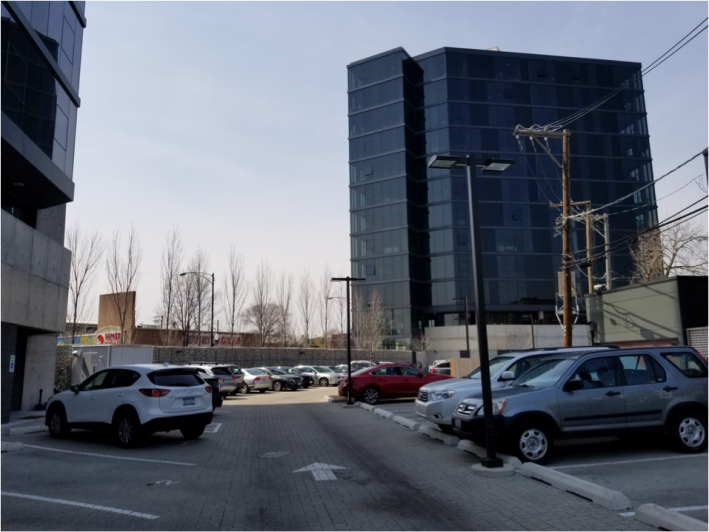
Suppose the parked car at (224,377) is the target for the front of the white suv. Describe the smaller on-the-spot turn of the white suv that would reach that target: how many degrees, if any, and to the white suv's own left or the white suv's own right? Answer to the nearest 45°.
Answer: approximately 45° to the white suv's own right

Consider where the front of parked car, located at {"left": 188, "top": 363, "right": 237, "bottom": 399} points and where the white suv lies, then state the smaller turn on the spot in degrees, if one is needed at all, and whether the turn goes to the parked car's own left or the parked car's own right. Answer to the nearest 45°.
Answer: approximately 135° to the parked car's own left

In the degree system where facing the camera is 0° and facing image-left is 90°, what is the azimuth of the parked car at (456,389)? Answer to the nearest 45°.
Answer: approximately 45°

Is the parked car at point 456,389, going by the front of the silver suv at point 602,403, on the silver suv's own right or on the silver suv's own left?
on the silver suv's own right

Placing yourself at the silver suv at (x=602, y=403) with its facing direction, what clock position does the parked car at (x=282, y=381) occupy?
The parked car is roughly at 3 o'clock from the silver suv.

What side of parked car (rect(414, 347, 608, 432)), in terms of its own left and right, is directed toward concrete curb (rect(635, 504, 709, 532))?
left

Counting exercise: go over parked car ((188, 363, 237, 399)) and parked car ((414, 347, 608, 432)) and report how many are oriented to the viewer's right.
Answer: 0

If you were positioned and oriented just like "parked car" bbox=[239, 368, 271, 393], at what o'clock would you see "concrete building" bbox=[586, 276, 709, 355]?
The concrete building is roughly at 6 o'clock from the parked car.

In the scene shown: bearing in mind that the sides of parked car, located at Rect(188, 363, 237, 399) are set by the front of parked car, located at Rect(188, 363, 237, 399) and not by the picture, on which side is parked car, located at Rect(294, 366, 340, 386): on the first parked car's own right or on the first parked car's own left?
on the first parked car's own right

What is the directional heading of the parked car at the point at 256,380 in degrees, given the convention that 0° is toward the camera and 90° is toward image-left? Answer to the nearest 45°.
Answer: approximately 135°

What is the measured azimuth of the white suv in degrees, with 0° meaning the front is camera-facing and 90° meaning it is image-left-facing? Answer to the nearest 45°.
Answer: approximately 135°

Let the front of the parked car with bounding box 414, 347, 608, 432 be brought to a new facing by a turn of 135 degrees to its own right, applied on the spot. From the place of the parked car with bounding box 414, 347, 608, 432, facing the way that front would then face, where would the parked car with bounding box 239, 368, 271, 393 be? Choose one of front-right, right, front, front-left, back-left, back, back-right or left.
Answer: front-left

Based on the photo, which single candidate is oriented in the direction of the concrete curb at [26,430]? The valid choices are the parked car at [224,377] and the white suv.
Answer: the white suv

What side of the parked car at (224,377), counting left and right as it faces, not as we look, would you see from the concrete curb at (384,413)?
back

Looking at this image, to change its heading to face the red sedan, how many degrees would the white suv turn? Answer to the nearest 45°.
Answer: approximately 90° to its right
